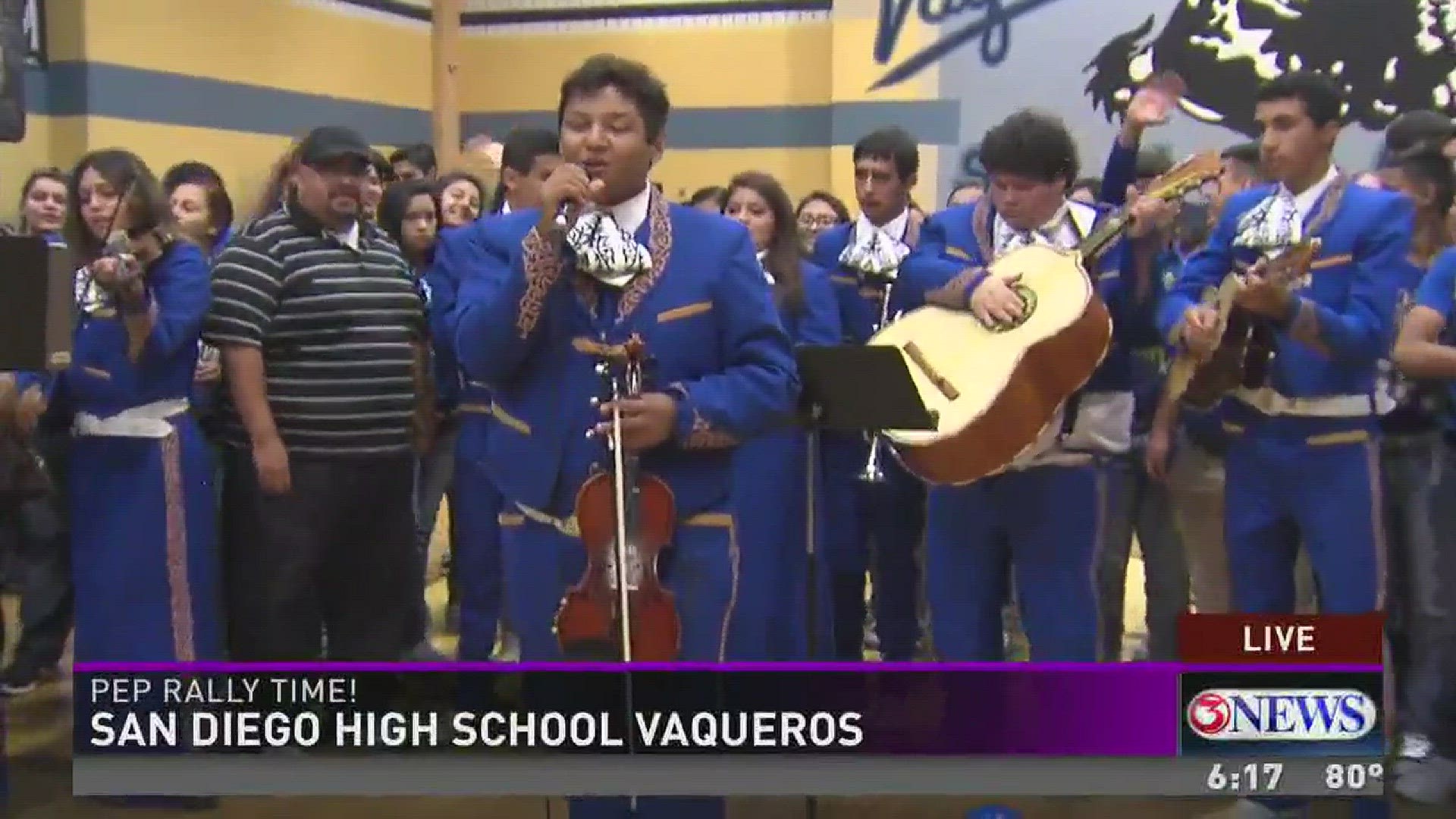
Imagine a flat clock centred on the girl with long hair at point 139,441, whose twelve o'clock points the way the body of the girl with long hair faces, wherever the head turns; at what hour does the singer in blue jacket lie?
The singer in blue jacket is roughly at 9 o'clock from the girl with long hair.

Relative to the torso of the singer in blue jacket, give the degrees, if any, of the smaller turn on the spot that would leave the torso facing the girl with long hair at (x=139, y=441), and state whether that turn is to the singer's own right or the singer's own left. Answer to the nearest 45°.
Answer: approximately 135° to the singer's own right

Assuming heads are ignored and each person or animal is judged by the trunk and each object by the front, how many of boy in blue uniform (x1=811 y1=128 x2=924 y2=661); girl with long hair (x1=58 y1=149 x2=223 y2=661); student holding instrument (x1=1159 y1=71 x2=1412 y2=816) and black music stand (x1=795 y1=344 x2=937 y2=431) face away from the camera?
1

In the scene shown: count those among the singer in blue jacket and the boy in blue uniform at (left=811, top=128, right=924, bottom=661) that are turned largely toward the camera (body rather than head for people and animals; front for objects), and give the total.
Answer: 2

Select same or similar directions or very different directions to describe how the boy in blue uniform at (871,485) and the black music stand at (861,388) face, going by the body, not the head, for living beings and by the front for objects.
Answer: very different directions

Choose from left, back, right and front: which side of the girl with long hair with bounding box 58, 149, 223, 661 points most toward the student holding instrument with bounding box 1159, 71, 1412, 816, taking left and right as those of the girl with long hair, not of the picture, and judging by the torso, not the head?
left

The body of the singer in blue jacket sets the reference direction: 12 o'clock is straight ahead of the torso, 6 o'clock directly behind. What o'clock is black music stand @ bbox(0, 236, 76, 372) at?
The black music stand is roughly at 3 o'clock from the singer in blue jacket.

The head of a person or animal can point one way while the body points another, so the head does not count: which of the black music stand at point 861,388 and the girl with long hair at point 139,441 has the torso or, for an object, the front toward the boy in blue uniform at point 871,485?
the black music stand

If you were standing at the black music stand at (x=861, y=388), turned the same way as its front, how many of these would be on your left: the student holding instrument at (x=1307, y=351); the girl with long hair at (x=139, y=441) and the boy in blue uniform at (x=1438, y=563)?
1

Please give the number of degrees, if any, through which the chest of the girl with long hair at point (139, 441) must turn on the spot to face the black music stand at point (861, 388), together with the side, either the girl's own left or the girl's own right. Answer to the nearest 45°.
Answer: approximately 90° to the girl's own left

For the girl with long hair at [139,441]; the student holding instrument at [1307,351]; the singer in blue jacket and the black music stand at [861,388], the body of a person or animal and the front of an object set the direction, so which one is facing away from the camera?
the black music stand

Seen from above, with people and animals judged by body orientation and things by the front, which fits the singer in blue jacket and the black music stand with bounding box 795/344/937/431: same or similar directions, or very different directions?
very different directions
